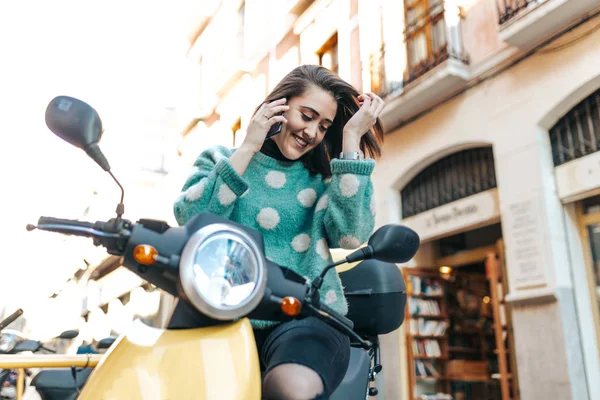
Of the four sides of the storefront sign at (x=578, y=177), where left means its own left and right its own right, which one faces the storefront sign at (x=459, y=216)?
right

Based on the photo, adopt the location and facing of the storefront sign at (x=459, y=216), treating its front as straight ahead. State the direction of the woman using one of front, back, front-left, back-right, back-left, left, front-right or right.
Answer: front-left

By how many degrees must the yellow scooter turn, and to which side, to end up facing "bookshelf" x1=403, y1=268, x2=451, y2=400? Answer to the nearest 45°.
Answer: approximately 180°

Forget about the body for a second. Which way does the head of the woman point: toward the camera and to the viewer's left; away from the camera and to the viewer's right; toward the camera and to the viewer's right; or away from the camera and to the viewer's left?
toward the camera and to the viewer's left

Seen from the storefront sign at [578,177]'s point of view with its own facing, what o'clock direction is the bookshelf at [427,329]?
The bookshelf is roughly at 3 o'clock from the storefront sign.

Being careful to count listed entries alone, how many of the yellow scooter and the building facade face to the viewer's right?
0

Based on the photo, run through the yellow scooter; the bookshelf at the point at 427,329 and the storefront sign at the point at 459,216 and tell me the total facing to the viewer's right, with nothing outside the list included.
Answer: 0

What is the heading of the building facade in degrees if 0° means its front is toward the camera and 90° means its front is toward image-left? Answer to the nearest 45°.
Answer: approximately 45°

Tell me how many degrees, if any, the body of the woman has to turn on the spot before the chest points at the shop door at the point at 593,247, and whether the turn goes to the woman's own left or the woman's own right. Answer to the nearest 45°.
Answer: approximately 135° to the woman's own left

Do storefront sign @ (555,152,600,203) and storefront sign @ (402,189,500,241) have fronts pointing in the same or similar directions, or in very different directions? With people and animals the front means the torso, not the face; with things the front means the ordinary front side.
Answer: same or similar directions

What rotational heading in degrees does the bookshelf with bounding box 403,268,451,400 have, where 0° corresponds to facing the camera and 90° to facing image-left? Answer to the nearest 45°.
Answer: approximately 45°

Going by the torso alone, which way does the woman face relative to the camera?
toward the camera

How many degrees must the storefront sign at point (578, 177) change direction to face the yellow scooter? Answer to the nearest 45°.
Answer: approximately 45° to its left

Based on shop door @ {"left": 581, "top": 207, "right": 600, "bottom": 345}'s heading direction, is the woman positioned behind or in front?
in front
